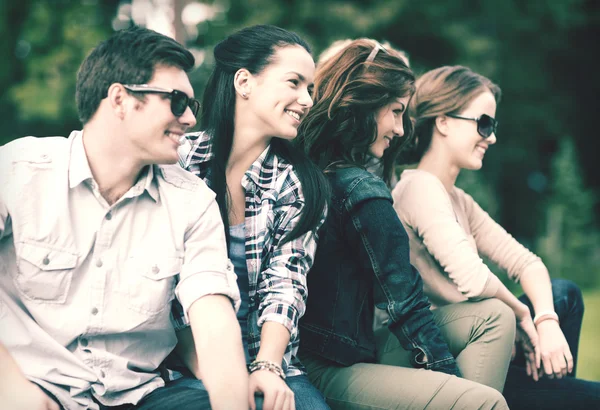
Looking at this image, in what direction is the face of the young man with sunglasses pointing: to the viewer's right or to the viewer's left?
to the viewer's right

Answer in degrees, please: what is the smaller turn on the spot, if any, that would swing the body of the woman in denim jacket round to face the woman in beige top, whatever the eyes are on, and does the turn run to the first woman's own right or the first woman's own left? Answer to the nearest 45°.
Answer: approximately 45° to the first woman's own left

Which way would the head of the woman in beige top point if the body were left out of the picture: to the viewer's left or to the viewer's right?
to the viewer's right

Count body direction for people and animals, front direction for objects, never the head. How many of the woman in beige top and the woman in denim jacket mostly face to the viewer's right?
2

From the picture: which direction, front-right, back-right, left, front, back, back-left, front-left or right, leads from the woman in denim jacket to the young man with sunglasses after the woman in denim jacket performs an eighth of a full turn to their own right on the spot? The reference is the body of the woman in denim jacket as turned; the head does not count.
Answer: right

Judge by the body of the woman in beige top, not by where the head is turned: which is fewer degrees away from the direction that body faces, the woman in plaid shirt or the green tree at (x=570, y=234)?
the green tree

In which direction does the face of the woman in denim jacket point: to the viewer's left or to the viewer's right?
to the viewer's right

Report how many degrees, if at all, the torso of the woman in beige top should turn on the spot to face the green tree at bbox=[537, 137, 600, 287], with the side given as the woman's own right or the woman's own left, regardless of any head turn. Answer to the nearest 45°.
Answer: approximately 90° to the woman's own left

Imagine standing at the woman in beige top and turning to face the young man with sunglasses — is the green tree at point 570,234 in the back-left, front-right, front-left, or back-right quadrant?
back-right

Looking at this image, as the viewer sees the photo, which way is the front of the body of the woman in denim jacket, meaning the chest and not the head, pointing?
to the viewer's right

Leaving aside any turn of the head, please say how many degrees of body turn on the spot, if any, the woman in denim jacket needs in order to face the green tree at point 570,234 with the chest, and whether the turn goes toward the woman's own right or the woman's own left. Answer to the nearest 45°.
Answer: approximately 90° to the woman's own left

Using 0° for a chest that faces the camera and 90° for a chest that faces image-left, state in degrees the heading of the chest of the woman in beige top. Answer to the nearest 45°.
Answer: approximately 270°
